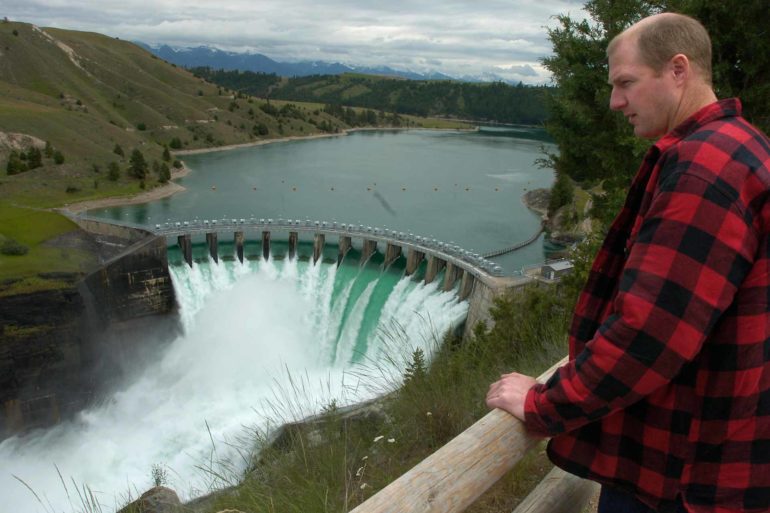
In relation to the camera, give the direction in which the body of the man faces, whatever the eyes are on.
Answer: to the viewer's left

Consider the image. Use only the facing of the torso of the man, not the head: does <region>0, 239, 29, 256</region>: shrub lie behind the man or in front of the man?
in front

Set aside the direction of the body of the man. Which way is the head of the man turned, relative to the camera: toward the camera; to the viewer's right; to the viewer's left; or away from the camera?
to the viewer's left

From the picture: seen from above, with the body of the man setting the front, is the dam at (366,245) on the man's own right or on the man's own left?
on the man's own right
